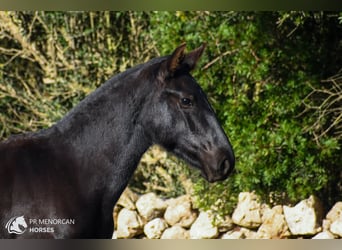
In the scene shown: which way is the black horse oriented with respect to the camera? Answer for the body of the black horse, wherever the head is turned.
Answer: to the viewer's right

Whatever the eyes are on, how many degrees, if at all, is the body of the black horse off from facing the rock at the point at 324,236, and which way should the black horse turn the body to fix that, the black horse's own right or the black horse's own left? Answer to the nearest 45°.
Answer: approximately 45° to the black horse's own left

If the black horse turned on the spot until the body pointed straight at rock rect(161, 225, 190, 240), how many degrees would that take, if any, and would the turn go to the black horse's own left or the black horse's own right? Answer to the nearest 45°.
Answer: approximately 90° to the black horse's own left

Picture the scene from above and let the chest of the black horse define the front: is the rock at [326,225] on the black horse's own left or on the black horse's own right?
on the black horse's own left

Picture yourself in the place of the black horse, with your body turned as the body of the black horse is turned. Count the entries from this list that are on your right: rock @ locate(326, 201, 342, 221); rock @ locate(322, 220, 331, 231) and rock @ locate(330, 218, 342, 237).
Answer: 0

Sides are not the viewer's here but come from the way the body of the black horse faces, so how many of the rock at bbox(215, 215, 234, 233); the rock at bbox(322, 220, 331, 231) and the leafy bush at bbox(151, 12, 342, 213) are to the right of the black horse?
0

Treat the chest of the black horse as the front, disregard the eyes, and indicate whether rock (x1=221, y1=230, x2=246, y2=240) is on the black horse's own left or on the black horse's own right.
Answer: on the black horse's own left

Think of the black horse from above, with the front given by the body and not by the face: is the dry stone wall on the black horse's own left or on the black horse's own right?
on the black horse's own left
